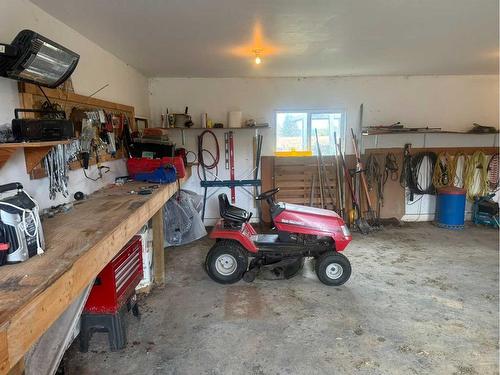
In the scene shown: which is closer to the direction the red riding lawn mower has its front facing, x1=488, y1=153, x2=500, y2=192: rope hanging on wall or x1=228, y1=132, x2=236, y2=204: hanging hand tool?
the rope hanging on wall

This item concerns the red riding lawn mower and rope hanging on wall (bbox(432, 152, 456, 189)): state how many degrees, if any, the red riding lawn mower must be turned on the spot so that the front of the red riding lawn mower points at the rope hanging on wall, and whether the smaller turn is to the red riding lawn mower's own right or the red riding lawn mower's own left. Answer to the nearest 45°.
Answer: approximately 45° to the red riding lawn mower's own left

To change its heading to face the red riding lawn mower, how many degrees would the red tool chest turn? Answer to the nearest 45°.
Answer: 0° — it already faces it

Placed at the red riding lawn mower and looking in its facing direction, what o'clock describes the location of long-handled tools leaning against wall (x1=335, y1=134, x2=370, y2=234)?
The long-handled tools leaning against wall is roughly at 10 o'clock from the red riding lawn mower.

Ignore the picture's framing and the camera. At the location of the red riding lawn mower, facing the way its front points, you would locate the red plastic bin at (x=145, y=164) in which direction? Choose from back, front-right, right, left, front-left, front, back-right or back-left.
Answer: back

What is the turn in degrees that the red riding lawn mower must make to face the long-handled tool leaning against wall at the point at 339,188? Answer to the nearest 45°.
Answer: approximately 45° to its left

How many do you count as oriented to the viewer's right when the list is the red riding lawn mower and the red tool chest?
2

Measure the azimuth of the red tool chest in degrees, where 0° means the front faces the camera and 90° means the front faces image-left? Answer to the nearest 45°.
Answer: approximately 270°

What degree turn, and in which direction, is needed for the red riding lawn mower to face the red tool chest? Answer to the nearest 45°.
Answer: approximately 135° to its right

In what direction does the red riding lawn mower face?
to the viewer's right
